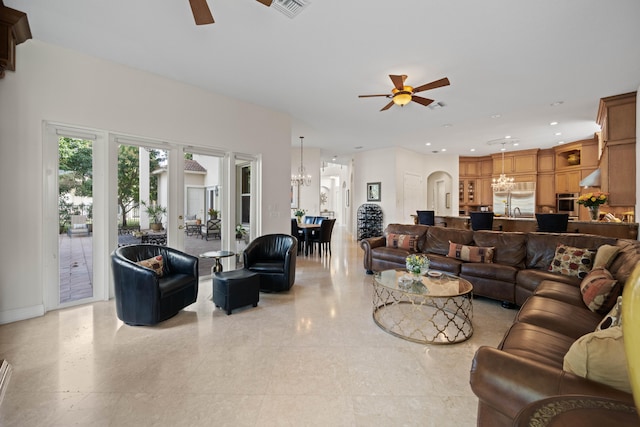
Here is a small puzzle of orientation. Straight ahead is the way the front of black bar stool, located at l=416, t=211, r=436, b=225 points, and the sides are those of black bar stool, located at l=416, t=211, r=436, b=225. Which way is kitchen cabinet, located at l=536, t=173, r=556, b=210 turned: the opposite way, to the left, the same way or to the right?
the opposite way

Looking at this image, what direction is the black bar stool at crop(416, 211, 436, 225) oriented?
away from the camera

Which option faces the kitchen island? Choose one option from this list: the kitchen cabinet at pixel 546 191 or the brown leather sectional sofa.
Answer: the kitchen cabinet

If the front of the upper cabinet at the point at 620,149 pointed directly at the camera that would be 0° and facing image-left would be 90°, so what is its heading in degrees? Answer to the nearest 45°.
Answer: approximately 90°

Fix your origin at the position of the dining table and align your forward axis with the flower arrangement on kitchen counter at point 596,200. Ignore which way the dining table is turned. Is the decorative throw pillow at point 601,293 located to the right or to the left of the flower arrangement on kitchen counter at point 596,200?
right

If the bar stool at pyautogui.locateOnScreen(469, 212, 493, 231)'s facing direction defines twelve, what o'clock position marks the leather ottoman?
The leather ottoman is roughly at 7 o'clock from the bar stool.

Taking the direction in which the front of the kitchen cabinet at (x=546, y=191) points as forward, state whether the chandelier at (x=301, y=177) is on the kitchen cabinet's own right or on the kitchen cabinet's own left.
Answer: on the kitchen cabinet's own right

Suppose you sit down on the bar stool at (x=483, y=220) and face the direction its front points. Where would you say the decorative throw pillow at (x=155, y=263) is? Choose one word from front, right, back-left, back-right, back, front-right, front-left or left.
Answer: back-left

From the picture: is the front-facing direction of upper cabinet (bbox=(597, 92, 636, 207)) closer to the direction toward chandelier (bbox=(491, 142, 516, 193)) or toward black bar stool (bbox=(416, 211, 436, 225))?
the black bar stool

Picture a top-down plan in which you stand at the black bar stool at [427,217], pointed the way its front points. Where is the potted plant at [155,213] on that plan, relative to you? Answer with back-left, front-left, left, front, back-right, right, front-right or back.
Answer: back-left

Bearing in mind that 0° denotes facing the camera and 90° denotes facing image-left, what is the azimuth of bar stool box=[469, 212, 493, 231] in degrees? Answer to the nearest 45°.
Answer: approximately 180°

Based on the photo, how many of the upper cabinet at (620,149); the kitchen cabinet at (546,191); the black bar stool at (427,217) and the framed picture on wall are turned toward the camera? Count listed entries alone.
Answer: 2

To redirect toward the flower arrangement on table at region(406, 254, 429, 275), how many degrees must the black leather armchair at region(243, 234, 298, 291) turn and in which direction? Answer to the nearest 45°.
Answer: approximately 90° to its left

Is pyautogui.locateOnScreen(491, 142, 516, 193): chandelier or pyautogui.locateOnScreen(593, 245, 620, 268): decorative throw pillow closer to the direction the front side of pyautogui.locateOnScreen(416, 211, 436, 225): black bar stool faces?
the chandelier
